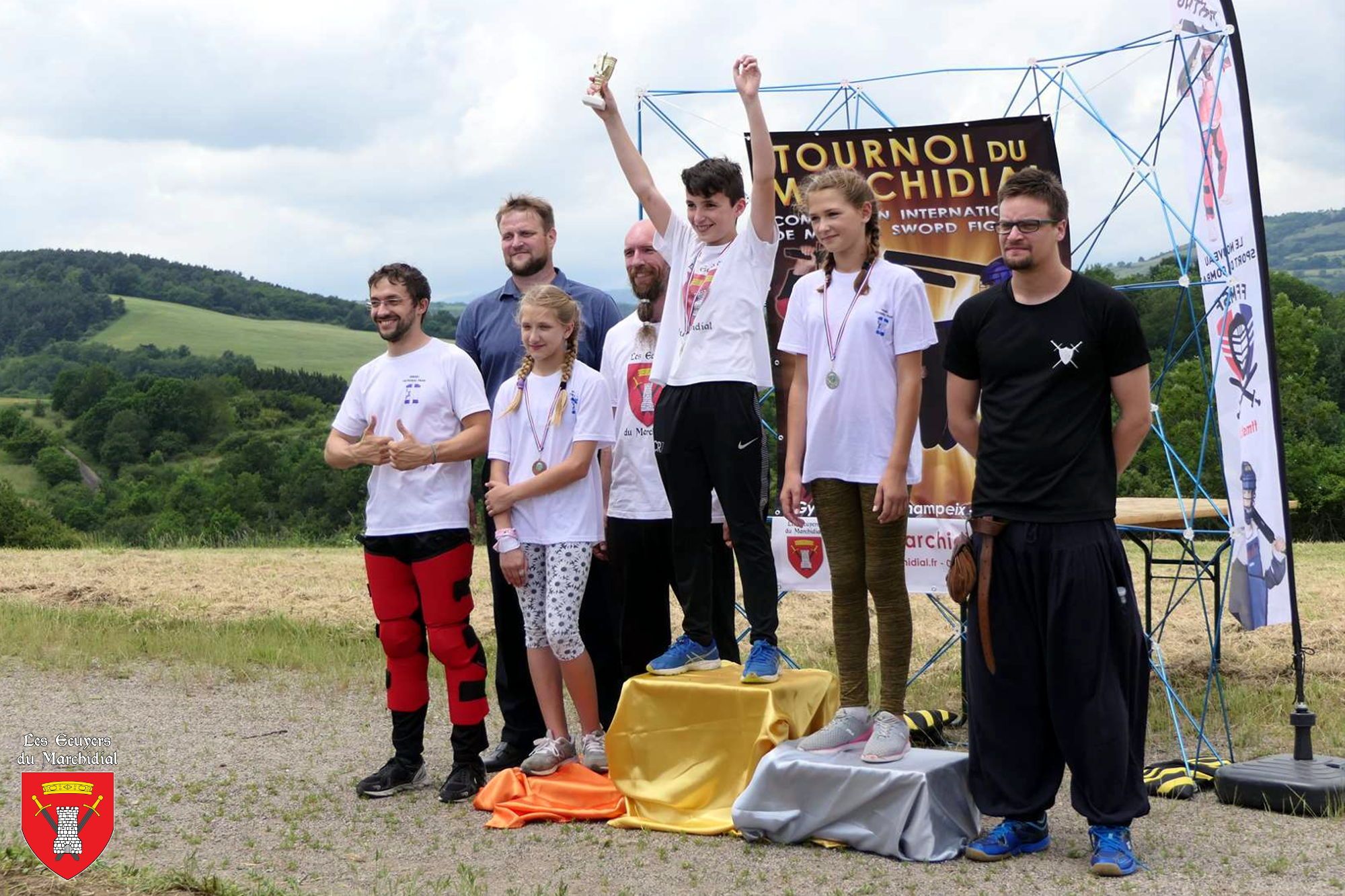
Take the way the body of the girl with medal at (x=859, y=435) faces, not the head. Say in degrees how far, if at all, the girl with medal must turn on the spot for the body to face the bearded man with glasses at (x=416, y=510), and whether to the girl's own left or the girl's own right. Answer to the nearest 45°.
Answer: approximately 45° to the girl's own right

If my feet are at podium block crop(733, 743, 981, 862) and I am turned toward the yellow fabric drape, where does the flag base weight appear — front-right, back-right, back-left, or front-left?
back-right

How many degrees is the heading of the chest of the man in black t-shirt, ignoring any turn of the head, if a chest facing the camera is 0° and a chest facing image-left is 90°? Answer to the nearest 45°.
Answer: approximately 45°

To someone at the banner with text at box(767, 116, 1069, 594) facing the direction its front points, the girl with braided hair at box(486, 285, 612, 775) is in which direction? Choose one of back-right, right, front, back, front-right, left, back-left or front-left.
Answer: front-right

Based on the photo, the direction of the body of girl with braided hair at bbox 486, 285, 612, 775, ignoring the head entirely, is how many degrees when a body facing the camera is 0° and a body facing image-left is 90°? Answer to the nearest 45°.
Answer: approximately 45°

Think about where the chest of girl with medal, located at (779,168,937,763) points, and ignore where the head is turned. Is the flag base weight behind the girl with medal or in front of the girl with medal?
behind

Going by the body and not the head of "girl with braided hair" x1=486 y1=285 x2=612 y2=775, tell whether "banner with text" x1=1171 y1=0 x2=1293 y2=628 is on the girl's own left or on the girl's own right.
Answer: on the girl's own left

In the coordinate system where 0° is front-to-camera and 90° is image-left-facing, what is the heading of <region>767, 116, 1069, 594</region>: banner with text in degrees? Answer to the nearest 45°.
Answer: approximately 0°

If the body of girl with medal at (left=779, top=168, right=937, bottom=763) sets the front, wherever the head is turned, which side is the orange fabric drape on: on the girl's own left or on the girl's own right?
on the girl's own right
